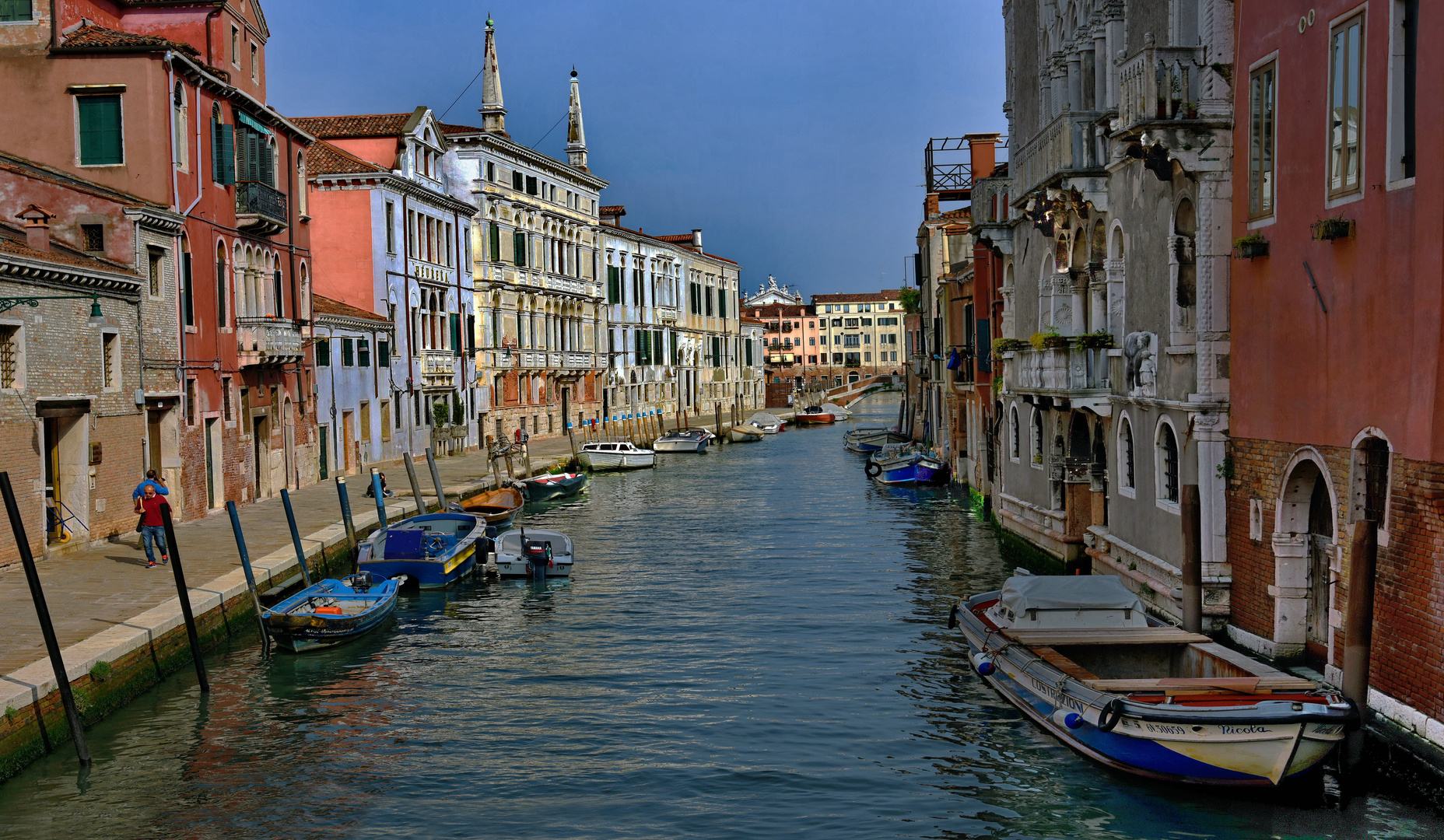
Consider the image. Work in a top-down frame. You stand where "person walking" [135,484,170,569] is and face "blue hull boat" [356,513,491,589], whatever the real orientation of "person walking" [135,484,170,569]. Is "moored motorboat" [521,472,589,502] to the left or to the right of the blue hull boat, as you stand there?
left

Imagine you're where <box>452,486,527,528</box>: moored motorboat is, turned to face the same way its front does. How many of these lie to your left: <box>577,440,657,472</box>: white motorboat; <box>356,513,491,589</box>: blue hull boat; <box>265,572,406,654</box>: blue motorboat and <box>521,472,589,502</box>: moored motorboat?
2

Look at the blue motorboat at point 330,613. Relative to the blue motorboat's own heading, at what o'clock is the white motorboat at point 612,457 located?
The white motorboat is roughly at 5 o'clock from the blue motorboat.

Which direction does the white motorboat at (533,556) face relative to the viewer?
away from the camera

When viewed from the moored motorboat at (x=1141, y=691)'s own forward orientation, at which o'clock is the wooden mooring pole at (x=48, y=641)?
The wooden mooring pole is roughly at 4 o'clock from the moored motorboat.

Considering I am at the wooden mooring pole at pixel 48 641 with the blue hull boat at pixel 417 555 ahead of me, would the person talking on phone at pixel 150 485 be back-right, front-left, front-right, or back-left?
front-left

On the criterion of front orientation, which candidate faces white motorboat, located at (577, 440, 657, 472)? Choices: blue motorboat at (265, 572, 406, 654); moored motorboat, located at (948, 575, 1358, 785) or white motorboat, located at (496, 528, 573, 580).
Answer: white motorboat, located at (496, 528, 573, 580)

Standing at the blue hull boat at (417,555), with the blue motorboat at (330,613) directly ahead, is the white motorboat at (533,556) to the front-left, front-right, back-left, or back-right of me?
back-left
